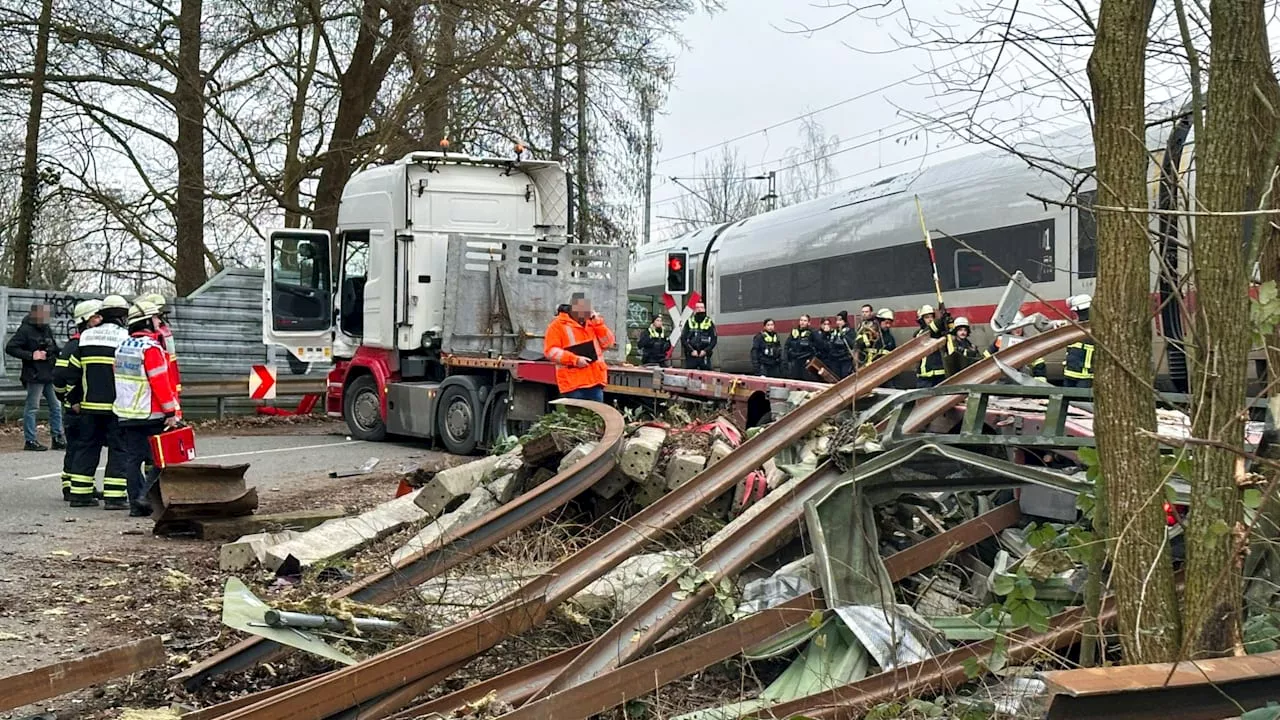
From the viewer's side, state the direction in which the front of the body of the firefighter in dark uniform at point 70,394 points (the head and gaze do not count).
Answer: to the viewer's right

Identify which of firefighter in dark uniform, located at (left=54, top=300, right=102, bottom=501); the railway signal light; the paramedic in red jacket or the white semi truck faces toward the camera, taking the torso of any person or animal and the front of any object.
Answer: the railway signal light

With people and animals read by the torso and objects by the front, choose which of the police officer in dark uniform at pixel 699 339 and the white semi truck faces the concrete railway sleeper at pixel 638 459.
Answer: the police officer in dark uniform

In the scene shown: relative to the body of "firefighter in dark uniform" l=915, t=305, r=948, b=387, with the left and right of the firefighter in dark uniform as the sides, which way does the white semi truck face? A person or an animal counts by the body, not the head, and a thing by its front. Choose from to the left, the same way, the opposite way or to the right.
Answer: to the right

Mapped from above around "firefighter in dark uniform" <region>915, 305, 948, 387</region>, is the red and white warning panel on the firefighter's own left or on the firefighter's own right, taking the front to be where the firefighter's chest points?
on the firefighter's own right

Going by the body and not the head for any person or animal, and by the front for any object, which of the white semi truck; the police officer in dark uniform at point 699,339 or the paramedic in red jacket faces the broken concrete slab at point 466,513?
the police officer in dark uniform

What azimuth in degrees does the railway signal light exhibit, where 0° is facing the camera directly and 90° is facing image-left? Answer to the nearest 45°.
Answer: approximately 0°

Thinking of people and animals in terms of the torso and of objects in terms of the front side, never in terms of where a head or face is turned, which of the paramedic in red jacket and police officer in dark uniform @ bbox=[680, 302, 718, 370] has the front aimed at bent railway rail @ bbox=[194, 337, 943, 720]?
the police officer in dark uniform

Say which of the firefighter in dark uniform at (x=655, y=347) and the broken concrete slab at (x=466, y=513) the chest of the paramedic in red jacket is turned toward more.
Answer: the firefighter in dark uniform

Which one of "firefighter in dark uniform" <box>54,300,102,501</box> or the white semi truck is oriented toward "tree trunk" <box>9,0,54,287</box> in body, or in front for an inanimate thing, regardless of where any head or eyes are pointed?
the white semi truck
